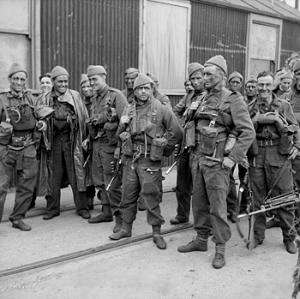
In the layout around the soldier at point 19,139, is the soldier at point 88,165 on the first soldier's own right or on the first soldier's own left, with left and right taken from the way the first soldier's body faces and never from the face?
on the first soldier's own left

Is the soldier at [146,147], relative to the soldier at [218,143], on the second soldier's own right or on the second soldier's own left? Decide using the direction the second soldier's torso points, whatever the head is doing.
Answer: on the second soldier's own right

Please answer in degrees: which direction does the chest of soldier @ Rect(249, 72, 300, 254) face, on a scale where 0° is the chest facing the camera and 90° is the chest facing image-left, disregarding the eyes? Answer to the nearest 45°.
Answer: approximately 0°

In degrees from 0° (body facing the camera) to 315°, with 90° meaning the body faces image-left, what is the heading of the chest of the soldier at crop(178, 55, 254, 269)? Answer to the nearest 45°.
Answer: approximately 45°

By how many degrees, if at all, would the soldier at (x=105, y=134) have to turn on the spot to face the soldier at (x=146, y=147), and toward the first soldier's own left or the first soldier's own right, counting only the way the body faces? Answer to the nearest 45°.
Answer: approximately 90° to the first soldier's own left

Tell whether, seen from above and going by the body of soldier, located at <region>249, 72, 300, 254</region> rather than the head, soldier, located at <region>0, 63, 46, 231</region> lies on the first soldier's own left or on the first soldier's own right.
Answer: on the first soldier's own right
